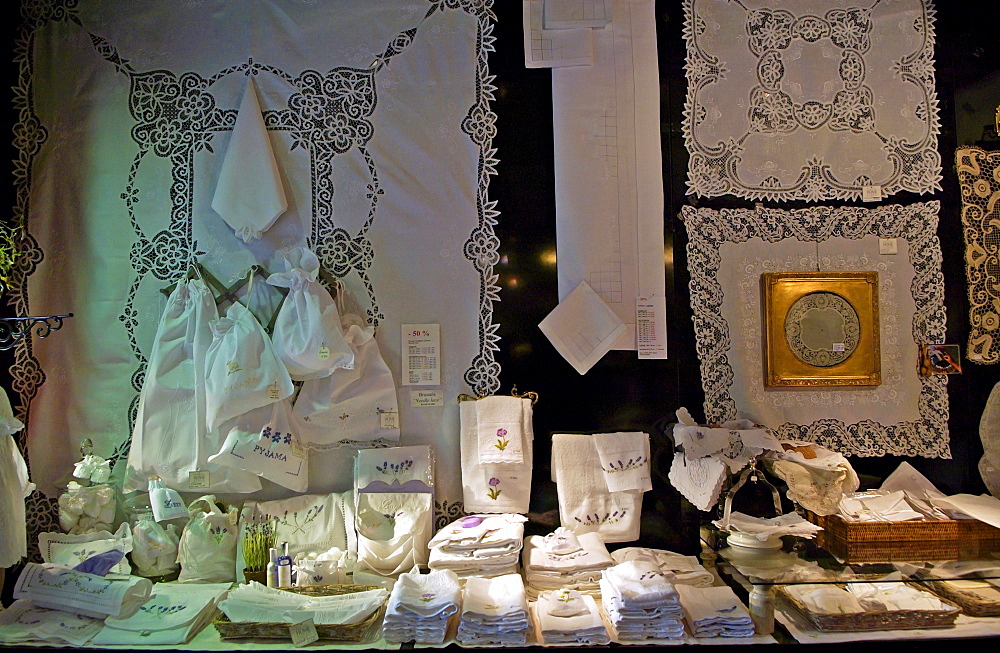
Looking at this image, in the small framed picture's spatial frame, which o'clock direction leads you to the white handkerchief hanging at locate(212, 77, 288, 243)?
The white handkerchief hanging is roughly at 2 o'clock from the small framed picture.

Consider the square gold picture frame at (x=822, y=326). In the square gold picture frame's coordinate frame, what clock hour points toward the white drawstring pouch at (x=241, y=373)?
The white drawstring pouch is roughly at 2 o'clock from the square gold picture frame.

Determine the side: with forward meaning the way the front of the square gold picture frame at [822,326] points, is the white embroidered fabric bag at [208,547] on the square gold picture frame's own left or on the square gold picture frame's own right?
on the square gold picture frame's own right

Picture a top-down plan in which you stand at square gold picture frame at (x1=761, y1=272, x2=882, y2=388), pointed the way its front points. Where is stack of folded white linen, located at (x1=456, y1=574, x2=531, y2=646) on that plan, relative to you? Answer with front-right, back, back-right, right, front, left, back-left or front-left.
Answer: front-right

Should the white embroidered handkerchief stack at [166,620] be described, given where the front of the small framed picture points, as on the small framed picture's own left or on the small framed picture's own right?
on the small framed picture's own right

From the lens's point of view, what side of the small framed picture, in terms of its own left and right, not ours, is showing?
front

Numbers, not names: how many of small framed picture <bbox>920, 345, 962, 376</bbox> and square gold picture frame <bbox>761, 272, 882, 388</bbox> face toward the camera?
2

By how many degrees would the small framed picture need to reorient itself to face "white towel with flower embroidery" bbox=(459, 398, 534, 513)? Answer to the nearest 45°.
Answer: approximately 45° to its right

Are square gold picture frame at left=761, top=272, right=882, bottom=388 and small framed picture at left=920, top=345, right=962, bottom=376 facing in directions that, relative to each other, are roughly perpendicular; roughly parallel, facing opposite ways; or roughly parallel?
roughly parallel

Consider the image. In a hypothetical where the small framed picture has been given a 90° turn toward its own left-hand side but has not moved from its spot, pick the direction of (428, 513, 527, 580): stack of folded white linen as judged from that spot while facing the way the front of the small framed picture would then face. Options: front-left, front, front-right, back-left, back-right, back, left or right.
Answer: back-right

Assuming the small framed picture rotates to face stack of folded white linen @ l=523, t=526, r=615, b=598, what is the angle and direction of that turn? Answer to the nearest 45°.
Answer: approximately 45° to its right

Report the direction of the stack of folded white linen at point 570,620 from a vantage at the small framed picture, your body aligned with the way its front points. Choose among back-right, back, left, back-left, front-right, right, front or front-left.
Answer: front-right

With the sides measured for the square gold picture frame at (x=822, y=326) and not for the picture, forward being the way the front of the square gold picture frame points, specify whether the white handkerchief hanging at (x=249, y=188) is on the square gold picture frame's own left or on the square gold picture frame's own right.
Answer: on the square gold picture frame's own right

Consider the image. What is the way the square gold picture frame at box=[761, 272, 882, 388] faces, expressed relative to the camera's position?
facing the viewer

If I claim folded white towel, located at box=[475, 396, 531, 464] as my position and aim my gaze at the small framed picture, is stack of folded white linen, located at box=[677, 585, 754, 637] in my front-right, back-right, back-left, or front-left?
front-right
